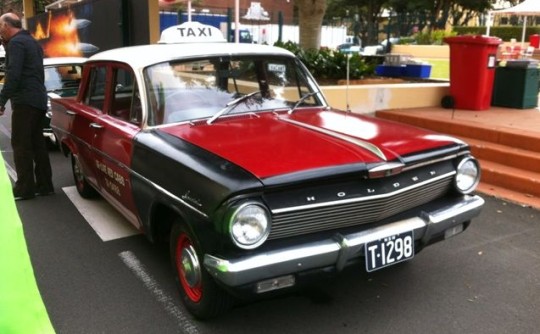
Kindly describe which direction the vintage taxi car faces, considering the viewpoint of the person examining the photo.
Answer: facing the viewer and to the right of the viewer

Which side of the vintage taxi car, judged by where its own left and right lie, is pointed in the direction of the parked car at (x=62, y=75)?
back

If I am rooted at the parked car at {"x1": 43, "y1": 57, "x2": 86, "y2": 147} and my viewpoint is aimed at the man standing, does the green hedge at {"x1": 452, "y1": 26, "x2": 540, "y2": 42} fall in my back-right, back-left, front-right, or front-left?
back-left

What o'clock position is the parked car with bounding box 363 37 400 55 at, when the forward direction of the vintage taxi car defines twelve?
The parked car is roughly at 8 o'clock from the vintage taxi car.

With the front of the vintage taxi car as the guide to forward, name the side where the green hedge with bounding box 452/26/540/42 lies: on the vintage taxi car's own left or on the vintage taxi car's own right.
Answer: on the vintage taxi car's own left

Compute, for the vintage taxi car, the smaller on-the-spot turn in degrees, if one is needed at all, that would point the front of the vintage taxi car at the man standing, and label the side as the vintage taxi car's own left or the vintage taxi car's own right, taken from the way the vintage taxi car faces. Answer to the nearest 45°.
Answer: approximately 180°

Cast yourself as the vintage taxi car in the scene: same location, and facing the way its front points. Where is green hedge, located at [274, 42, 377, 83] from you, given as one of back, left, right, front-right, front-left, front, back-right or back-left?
back-left
